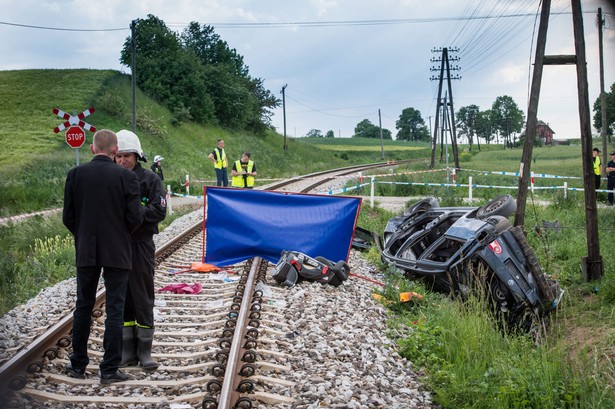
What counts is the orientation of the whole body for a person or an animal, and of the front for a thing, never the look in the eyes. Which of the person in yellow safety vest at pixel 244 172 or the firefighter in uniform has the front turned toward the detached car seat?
the person in yellow safety vest

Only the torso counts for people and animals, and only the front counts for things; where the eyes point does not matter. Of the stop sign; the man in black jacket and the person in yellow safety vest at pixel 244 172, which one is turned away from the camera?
the man in black jacket

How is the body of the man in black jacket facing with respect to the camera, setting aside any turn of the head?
away from the camera

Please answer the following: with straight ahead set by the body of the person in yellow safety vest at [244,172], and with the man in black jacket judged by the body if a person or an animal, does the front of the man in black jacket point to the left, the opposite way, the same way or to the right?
the opposite way

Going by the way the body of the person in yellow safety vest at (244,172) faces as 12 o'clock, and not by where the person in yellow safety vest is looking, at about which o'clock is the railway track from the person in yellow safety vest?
The railway track is roughly at 12 o'clock from the person in yellow safety vest.

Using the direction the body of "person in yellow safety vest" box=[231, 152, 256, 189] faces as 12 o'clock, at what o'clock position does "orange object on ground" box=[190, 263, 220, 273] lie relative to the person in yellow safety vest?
The orange object on ground is roughly at 12 o'clock from the person in yellow safety vest.

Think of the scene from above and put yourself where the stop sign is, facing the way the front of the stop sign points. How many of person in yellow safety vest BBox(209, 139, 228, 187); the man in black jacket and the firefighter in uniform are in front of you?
2

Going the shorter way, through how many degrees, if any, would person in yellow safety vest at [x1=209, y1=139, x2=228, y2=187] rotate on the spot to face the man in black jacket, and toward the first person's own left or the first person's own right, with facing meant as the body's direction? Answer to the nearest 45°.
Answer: approximately 45° to the first person's own right

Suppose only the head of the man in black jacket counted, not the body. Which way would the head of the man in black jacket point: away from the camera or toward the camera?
away from the camera

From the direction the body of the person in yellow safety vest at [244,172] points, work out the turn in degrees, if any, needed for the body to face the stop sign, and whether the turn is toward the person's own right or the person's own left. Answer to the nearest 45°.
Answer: approximately 90° to the person's own right

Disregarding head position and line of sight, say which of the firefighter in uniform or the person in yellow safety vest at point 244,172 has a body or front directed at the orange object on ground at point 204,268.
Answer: the person in yellow safety vest
